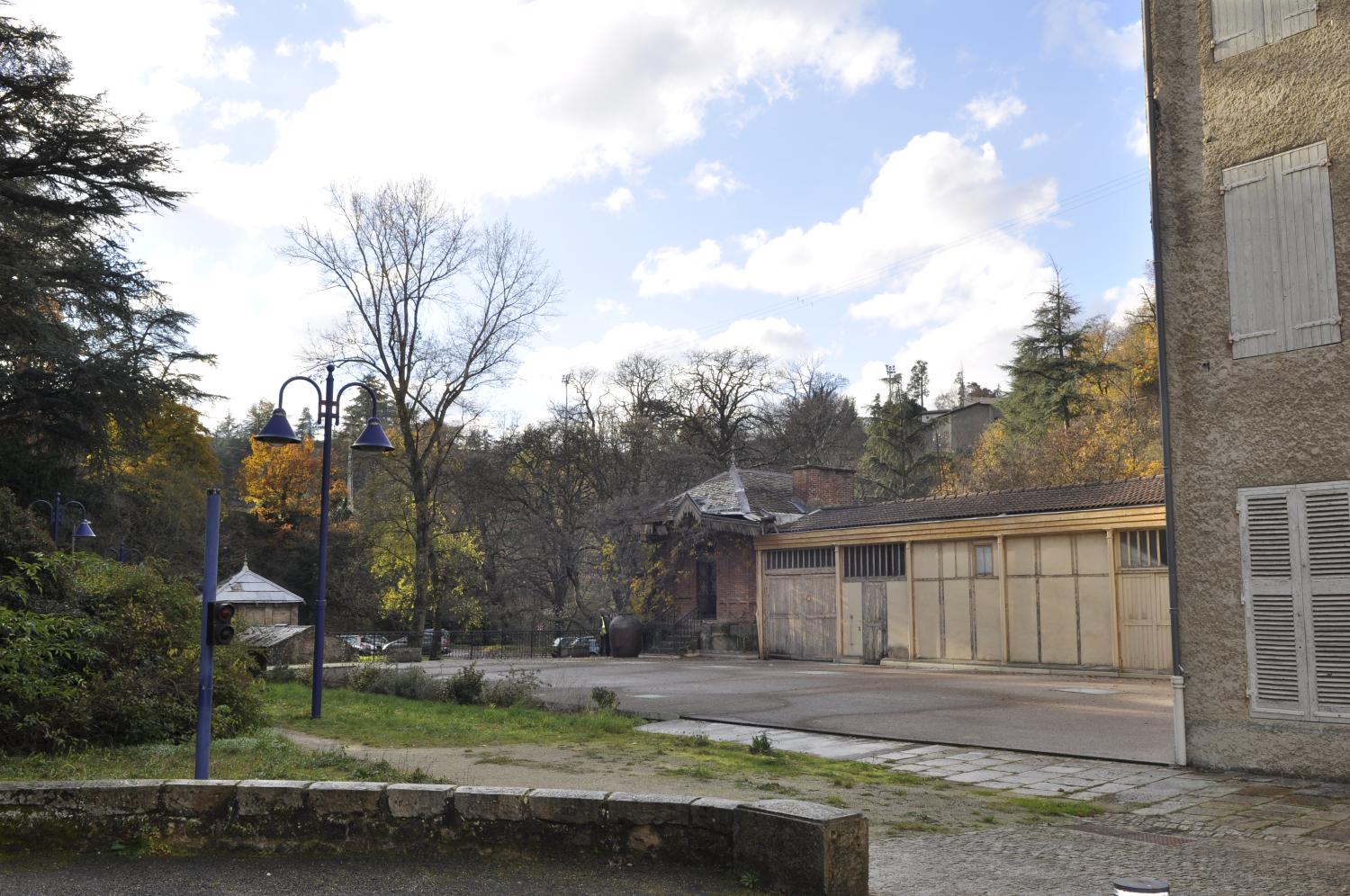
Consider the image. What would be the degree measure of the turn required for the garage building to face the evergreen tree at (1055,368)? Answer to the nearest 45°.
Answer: approximately 135° to its right

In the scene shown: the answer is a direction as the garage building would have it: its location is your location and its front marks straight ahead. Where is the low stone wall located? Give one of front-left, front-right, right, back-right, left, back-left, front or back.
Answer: front-left

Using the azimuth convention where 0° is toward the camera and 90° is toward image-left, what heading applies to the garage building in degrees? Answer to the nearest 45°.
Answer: approximately 45°

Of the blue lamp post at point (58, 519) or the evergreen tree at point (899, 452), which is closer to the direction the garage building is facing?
the blue lamp post

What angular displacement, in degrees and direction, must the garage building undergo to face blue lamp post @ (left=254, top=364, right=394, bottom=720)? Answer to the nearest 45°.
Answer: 0° — it already faces it

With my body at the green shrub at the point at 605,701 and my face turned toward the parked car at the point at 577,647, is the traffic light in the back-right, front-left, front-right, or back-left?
back-left

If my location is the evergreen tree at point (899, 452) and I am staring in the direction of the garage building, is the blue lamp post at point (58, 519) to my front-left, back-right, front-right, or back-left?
front-right

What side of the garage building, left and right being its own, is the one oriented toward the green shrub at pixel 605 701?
front

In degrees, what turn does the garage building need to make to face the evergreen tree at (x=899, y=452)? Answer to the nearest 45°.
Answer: approximately 135° to its right

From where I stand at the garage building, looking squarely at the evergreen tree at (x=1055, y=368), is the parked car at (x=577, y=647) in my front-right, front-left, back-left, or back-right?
front-left

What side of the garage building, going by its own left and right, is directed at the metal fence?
right

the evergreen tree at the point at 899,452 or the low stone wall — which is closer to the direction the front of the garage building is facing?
the low stone wall

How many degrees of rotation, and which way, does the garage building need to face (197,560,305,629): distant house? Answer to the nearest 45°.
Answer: approximately 45° to its right

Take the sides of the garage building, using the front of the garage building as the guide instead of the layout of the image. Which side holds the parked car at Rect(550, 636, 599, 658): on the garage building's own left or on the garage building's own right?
on the garage building's own right

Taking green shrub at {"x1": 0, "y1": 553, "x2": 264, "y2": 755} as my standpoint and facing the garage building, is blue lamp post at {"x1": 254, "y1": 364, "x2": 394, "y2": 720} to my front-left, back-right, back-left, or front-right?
front-left
